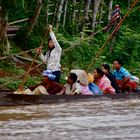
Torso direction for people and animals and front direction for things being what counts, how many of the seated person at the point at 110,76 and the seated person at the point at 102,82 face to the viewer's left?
2

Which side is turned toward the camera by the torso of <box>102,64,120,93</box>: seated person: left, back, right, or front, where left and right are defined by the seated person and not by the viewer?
left

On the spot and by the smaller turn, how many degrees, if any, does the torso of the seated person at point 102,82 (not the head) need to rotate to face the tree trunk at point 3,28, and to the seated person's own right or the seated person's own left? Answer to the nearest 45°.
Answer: approximately 45° to the seated person's own right

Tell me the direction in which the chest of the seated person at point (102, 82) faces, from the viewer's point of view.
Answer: to the viewer's left

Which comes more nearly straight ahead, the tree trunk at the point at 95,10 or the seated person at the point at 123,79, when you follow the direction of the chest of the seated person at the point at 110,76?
the tree trunk

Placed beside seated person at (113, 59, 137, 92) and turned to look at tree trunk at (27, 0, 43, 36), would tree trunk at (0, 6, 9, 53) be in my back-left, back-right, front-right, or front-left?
front-left

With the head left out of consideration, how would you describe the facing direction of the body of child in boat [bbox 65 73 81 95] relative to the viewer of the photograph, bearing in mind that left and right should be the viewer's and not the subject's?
facing the viewer and to the left of the viewer

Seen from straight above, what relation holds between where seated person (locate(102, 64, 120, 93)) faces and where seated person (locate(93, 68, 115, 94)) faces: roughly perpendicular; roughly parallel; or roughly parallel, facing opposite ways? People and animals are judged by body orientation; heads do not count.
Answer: roughly parallel

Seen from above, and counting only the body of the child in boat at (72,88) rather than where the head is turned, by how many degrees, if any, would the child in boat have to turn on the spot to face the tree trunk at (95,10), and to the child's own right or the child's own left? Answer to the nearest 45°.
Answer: approximately 135° to the child's own right

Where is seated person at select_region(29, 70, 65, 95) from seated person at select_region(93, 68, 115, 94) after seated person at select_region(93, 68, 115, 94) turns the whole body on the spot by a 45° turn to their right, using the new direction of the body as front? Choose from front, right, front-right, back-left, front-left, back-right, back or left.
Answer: left
